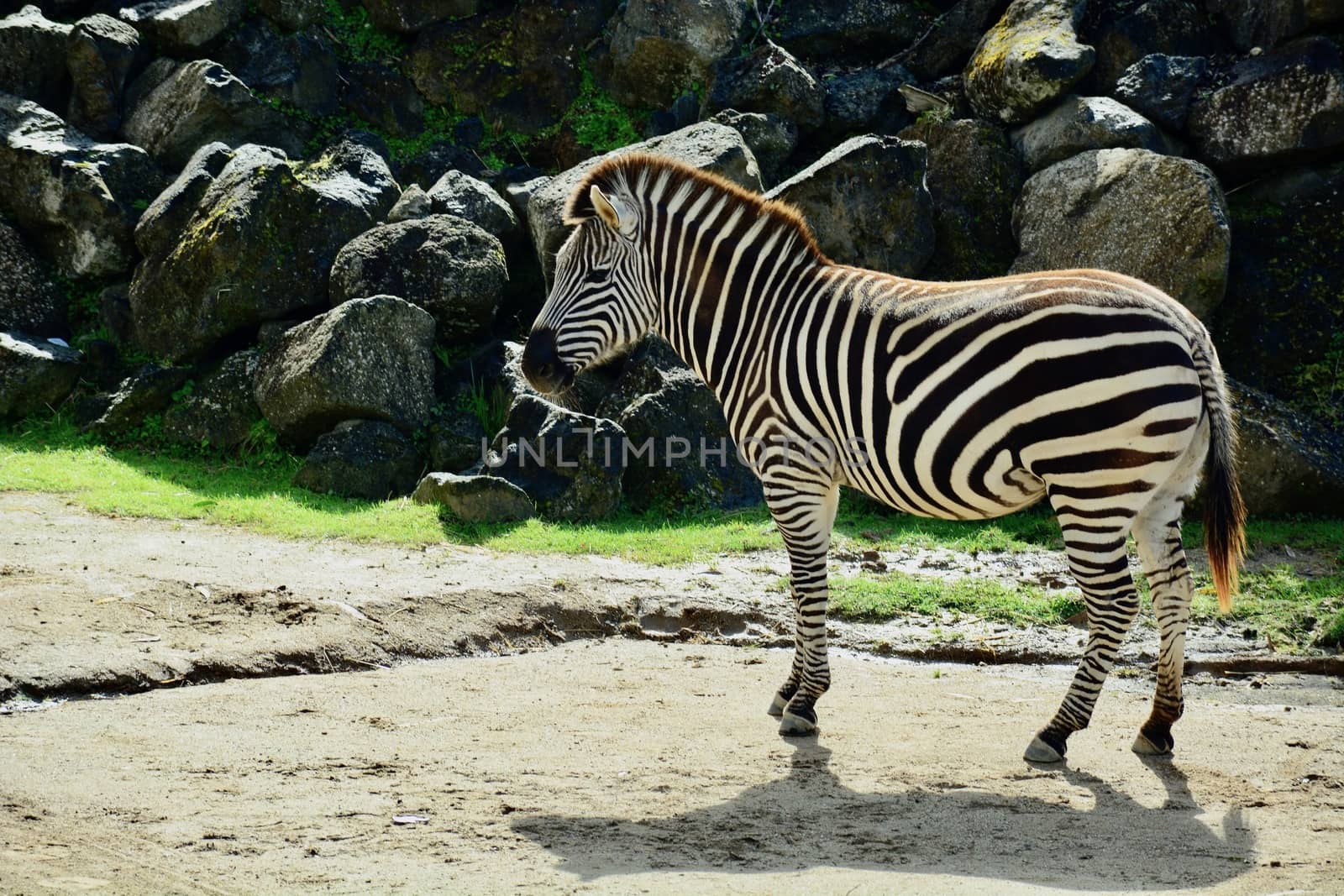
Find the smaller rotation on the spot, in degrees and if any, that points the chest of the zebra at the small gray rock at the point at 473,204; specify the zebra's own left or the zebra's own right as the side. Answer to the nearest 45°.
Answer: approximately 45° to the zebra's own right

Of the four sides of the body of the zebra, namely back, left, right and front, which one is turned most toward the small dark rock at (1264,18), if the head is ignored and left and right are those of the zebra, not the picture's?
right

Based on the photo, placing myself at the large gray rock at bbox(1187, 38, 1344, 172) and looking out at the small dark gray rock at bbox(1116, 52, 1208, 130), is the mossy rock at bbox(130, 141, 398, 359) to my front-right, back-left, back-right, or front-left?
front-left

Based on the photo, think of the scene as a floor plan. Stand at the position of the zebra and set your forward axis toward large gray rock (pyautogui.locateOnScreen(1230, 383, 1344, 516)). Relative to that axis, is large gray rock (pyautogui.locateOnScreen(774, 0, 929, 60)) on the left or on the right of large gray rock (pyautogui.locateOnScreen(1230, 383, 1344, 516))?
left

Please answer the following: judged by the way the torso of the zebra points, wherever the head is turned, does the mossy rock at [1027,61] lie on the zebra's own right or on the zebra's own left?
on the zebra's own right

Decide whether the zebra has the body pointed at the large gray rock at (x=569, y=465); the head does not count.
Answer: no

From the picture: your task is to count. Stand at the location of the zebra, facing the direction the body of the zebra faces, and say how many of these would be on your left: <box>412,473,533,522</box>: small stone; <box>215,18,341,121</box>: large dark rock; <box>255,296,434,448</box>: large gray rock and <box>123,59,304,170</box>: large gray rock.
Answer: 0

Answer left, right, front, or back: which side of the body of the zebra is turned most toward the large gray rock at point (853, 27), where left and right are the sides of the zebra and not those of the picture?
right

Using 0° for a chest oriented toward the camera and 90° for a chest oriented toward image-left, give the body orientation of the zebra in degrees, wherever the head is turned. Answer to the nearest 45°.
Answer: approximately 90°

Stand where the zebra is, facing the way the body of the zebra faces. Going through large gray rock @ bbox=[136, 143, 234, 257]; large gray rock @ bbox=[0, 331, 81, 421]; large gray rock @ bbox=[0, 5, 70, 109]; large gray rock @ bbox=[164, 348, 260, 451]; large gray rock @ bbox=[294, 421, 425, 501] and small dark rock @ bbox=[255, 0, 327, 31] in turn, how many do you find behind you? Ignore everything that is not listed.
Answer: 0

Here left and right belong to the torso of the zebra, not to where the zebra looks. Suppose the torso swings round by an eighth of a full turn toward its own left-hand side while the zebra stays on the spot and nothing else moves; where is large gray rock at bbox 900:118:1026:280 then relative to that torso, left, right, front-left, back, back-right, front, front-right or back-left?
back-right

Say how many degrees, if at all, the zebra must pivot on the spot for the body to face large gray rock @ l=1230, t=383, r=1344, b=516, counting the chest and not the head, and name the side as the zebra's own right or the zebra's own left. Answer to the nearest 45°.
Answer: approximately 135° to the zebra's own right
